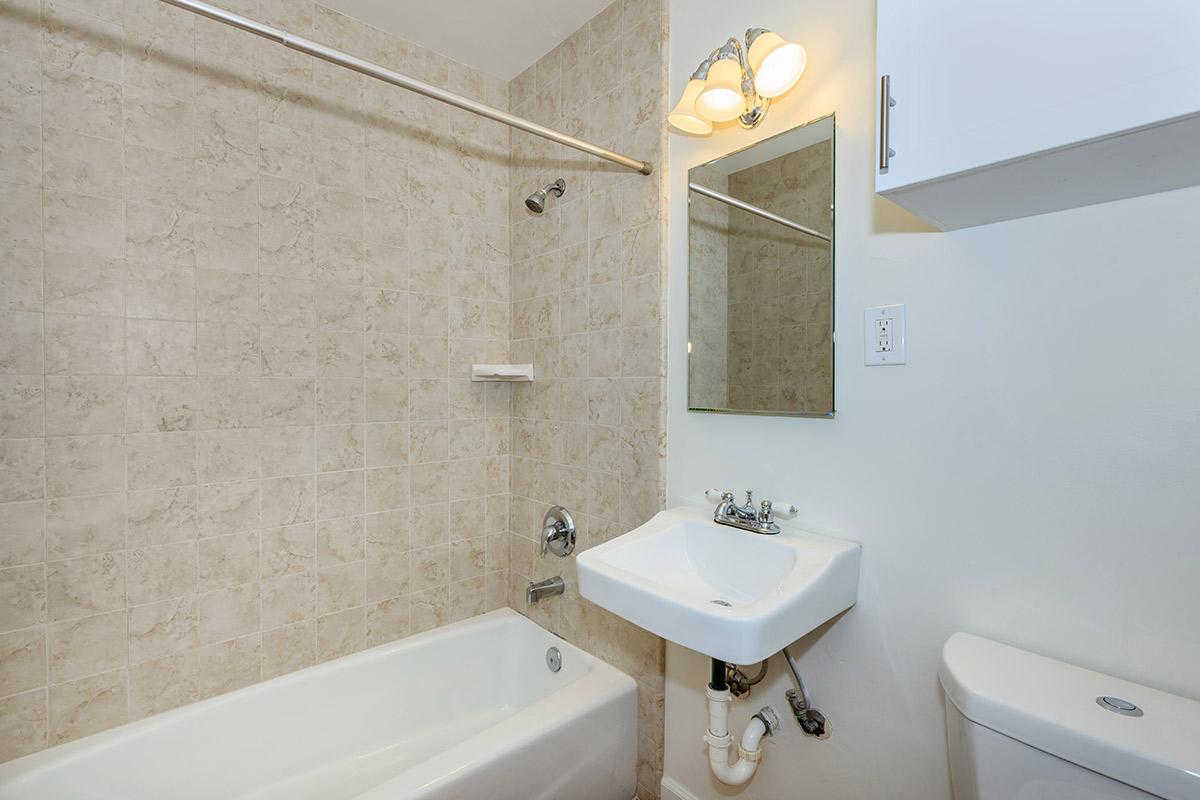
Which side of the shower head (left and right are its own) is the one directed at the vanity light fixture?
left

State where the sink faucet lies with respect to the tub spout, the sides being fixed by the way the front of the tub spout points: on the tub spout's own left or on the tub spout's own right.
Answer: on the tub spout's own left

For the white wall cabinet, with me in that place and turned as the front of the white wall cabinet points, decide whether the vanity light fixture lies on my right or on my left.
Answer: on my right

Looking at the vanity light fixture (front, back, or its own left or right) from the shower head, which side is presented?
right
